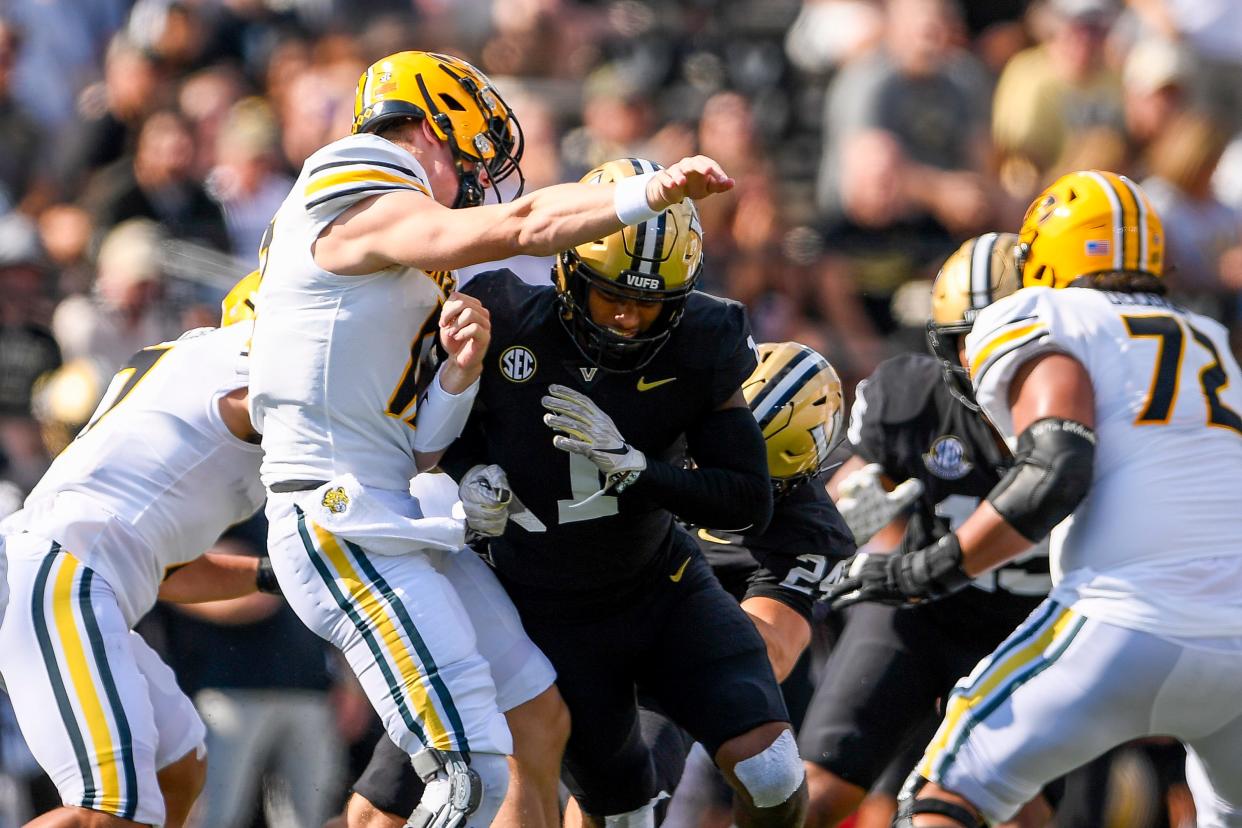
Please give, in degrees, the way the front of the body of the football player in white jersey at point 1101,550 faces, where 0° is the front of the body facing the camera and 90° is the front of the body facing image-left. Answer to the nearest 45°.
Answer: approximately 135°

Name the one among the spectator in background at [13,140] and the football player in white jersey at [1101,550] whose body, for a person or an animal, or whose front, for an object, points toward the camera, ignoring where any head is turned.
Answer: the spectator in background

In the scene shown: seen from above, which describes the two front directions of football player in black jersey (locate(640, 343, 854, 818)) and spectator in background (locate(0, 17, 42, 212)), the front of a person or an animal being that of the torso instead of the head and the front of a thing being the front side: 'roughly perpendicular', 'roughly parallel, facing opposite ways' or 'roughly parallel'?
roughly perpendicular

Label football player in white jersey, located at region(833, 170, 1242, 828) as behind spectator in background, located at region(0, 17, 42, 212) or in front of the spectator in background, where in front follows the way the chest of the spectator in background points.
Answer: in front

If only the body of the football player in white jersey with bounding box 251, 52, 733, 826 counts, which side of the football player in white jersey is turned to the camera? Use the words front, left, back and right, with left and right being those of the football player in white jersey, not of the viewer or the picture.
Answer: right

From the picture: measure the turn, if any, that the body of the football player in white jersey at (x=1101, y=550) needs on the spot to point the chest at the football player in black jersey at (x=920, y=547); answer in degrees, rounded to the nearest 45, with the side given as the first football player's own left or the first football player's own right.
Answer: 0° — they already face them

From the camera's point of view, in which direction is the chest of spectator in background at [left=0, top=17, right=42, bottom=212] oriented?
toward the camera

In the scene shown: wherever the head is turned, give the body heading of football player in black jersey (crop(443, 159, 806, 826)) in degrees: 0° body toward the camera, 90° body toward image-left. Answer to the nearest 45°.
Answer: approximately 0°

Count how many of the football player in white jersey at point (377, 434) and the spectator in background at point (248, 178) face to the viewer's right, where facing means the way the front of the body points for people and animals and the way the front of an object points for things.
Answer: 1

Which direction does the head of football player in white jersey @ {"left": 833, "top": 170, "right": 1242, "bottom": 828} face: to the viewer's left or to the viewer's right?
to the viewer's left

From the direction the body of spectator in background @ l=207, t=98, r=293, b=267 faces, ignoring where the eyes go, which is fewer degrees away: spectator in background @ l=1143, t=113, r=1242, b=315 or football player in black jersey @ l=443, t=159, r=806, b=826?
the football player in black jersey

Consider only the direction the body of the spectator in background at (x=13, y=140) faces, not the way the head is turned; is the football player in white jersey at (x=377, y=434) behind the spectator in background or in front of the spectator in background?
in front

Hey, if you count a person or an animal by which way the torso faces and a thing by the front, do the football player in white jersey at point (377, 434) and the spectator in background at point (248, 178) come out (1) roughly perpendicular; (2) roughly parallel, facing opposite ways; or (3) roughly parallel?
roughly perpendicular

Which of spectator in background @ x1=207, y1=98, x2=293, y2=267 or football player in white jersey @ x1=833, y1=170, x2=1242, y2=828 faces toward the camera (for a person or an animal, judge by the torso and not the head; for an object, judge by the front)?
the spectator in background

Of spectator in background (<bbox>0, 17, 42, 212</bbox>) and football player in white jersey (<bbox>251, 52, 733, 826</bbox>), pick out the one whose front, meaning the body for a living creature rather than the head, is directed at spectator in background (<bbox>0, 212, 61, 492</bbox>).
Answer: spectator in background (<bbox>0, 17, 42, 212</bbox>)

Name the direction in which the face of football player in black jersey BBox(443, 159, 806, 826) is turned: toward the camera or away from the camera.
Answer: toward the camera

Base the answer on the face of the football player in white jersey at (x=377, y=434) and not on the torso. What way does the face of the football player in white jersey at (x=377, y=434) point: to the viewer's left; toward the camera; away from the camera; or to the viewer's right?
to the viewer's right
